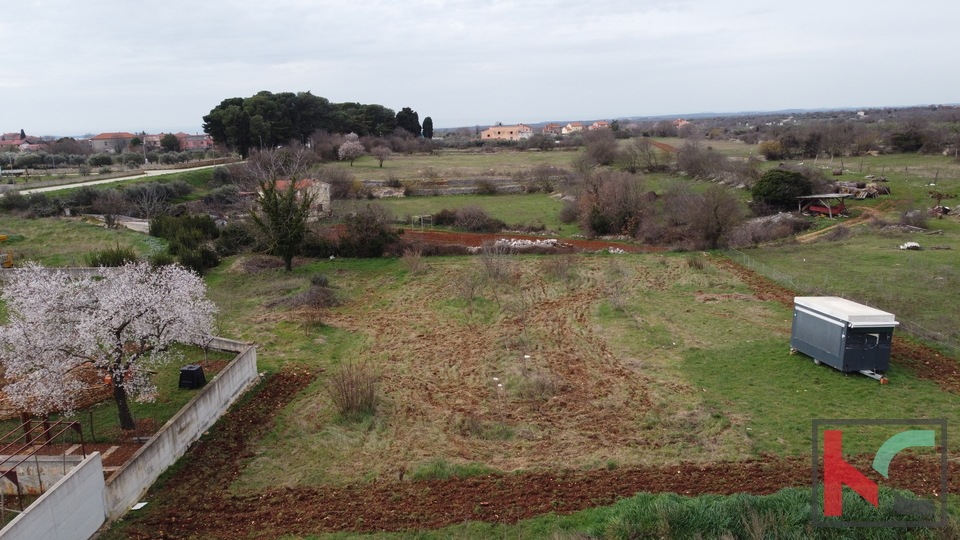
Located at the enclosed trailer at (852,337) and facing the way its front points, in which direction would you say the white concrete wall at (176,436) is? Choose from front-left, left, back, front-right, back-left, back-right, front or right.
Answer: right

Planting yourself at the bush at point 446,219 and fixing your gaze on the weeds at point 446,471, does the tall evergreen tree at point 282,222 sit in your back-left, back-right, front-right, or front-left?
front-right

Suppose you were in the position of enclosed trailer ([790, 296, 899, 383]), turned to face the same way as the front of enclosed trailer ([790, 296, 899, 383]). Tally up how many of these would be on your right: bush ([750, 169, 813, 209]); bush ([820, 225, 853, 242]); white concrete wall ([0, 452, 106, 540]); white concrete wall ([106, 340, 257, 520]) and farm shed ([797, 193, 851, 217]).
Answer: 2

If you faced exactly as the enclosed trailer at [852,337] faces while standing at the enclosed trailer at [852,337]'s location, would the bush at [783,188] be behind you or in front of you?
behind

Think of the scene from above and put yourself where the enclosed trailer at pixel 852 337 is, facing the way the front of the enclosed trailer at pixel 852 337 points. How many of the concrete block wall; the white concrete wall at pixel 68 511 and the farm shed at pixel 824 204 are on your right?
2

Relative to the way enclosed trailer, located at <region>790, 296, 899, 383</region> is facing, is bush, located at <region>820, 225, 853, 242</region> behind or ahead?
behind

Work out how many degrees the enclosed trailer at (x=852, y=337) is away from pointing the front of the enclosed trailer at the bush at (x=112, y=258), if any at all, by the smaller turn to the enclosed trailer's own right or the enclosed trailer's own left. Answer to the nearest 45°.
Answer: approximately 135° to the enclosed trailer's own right

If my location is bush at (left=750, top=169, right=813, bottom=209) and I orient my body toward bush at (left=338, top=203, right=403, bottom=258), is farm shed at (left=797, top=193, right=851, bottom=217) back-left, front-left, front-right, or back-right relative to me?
back-left

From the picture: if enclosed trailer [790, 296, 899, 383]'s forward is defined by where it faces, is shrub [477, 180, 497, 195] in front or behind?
behind

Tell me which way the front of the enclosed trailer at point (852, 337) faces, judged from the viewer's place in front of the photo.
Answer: facing the viewer and to the right of the viewer

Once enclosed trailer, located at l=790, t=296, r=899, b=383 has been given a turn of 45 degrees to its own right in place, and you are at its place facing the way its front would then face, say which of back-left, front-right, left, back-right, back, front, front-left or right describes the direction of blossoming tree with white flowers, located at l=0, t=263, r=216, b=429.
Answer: front-right

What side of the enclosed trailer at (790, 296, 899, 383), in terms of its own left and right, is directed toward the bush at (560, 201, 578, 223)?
back

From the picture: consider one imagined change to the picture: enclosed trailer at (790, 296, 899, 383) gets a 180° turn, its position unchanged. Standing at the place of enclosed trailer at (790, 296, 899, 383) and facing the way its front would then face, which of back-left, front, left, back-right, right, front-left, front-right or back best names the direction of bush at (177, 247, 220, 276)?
front-left

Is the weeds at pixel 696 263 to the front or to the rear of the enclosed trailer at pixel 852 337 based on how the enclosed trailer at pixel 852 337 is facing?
to the rear

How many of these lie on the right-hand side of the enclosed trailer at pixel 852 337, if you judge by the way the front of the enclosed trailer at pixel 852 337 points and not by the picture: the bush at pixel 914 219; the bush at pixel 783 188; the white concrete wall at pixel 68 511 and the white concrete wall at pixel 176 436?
2

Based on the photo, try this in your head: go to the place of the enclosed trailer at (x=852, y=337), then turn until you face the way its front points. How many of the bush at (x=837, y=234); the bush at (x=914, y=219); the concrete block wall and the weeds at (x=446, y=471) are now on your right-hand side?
2

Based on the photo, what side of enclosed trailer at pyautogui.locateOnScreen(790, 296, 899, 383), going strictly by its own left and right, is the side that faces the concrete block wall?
right
